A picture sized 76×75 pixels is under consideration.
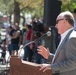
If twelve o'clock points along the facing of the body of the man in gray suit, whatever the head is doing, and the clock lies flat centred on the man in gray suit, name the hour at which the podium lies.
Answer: The podium is roughly at 12 o'clock from the man in gray suit.

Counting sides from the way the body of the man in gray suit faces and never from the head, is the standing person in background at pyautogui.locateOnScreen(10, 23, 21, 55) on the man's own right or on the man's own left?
on the man's own right

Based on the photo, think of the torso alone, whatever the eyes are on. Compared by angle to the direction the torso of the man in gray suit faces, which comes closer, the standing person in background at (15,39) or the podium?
the podium

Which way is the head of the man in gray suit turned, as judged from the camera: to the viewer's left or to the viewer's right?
to the viewer's left

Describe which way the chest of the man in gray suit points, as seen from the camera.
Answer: to the viewer's left
